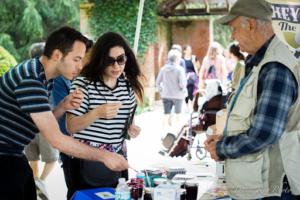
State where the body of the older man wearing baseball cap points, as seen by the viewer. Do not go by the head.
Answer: to the viewer's left

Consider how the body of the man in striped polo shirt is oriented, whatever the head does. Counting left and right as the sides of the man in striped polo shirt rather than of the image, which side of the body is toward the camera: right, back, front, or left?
right

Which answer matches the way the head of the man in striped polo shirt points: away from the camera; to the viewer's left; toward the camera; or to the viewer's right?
to the viewer's right

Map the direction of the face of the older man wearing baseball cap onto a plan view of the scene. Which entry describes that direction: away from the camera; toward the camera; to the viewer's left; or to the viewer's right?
to the viewer's left

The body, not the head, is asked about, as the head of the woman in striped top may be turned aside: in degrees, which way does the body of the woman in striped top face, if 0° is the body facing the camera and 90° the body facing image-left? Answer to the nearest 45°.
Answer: approximately 315°

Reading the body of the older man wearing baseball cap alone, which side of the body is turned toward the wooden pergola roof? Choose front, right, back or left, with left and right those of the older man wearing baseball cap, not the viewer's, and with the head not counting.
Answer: right

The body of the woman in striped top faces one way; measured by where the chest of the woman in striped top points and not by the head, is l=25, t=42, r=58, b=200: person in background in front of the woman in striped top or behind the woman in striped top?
behind

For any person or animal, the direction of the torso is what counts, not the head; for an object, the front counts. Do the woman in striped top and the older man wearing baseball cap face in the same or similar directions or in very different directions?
very different directions

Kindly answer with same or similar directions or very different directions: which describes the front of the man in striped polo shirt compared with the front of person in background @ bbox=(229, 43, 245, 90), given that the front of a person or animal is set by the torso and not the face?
very different directions

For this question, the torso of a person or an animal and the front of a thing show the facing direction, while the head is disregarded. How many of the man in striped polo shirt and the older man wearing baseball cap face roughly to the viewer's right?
1

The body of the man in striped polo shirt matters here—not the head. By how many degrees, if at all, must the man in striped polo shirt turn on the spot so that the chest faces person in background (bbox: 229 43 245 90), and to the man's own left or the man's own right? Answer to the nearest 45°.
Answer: approximately 45° to the man's own left
